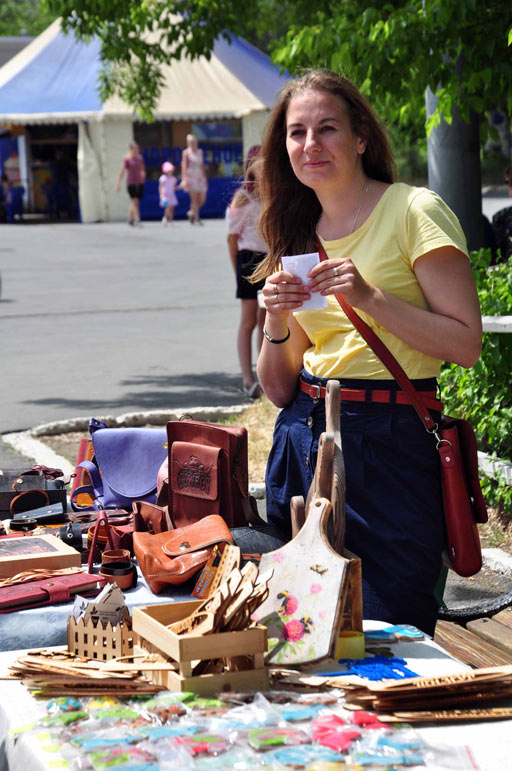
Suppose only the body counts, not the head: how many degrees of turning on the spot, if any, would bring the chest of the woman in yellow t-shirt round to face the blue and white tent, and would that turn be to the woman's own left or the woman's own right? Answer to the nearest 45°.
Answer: approximately 135° to the woman's own right

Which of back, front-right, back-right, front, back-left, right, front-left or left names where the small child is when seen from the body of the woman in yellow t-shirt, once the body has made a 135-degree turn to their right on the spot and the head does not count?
front

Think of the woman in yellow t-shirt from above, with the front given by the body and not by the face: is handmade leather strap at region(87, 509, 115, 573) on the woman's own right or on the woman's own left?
on the woman's own right

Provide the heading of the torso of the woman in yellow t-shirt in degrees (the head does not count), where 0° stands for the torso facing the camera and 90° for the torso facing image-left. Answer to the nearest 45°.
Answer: approximately 45°

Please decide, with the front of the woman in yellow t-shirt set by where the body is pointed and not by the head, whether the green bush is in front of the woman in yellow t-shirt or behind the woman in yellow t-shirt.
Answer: behind

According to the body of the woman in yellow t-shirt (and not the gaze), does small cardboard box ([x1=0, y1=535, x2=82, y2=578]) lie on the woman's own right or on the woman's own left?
on the woman's own right

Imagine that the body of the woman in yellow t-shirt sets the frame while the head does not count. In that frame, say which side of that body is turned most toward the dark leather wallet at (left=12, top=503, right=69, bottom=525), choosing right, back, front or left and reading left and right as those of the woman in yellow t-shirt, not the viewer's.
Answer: right

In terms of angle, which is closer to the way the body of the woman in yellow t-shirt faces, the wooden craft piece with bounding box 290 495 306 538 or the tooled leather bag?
the wooden craft piece

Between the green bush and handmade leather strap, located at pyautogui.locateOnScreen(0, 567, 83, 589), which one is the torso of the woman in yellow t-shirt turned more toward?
the handmade leather strap

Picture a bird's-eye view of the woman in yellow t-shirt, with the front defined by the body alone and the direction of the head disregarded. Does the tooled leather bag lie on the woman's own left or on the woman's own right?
on the woman's own right

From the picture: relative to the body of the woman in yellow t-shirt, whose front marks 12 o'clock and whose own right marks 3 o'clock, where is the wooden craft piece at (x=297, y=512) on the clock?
The wooden craft piece is roughly at 11 o'clock from the woman in yellow t-shirt.
